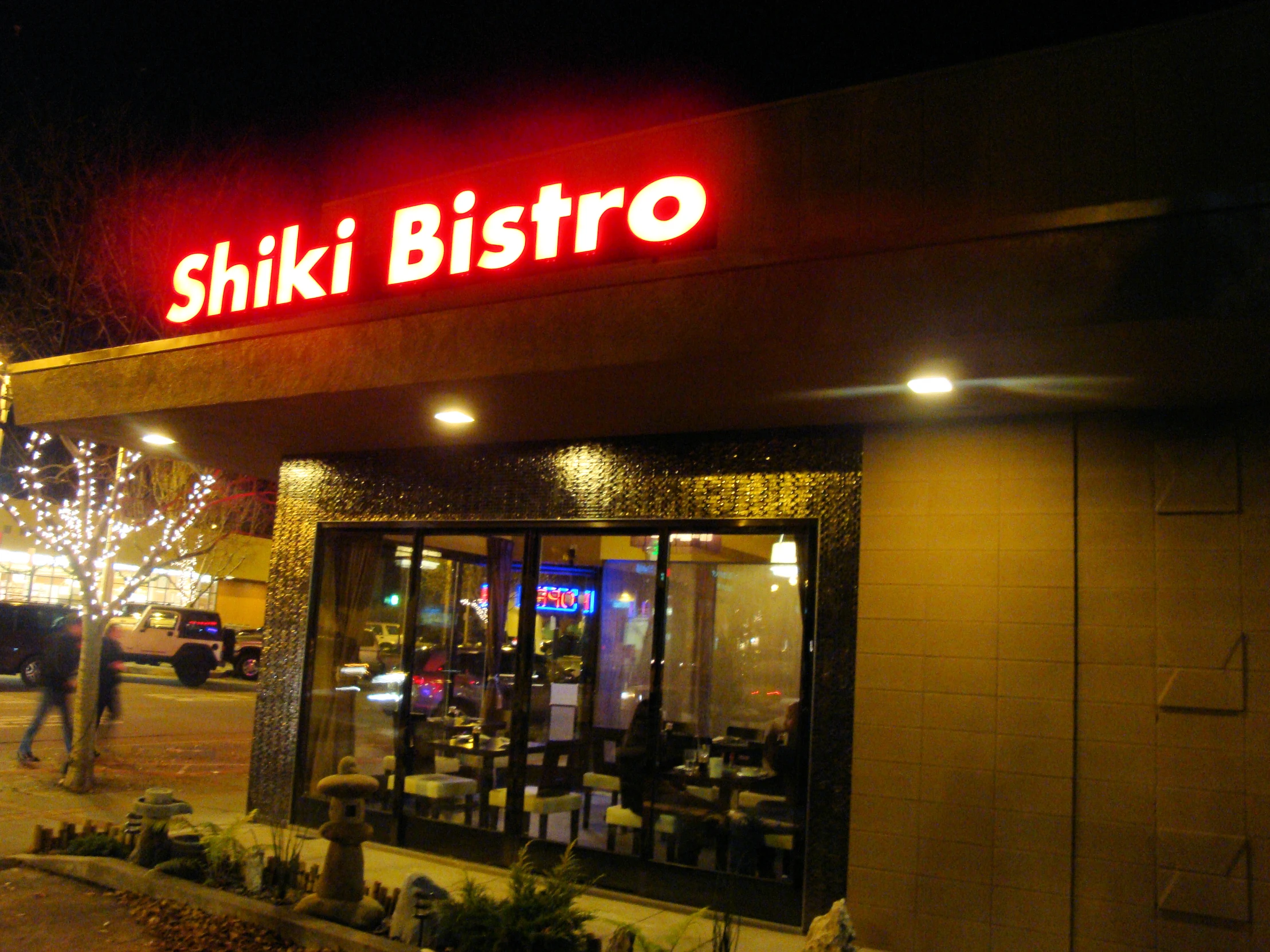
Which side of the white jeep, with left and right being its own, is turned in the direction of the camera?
left

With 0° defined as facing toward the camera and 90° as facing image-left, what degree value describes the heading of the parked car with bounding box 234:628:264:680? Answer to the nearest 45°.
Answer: approximately 90°

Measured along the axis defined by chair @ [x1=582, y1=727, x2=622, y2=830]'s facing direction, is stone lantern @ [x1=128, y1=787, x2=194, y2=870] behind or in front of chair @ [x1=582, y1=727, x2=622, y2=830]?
in front

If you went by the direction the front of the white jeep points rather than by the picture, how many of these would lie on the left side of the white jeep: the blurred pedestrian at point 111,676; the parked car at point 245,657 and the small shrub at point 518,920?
2

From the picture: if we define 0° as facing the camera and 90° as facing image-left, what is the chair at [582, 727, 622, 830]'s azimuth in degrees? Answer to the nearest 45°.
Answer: approximately 45°
